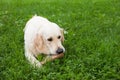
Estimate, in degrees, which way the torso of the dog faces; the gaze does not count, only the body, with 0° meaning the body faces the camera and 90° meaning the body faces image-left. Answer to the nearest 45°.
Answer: approximately 315°
